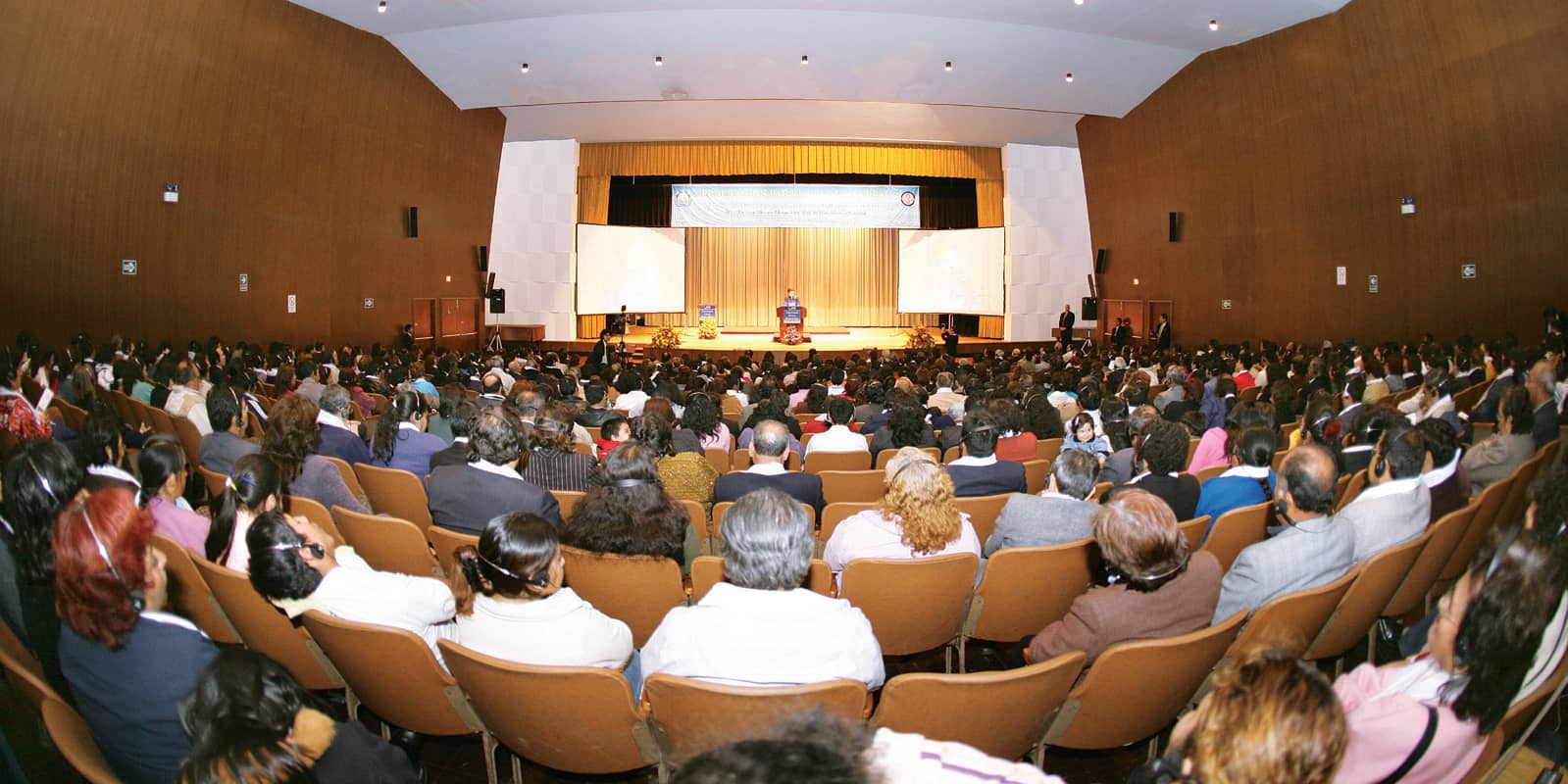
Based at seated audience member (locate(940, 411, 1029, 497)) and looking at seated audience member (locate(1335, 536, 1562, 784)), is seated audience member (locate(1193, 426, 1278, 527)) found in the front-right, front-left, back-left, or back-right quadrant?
front-left

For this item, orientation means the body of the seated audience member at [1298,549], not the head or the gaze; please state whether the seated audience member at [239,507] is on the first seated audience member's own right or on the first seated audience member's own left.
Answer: on the first seated audience member's own left

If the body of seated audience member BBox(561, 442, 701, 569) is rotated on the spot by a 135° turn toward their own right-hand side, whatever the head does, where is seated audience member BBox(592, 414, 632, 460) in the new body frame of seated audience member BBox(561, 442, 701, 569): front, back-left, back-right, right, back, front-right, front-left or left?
back-left

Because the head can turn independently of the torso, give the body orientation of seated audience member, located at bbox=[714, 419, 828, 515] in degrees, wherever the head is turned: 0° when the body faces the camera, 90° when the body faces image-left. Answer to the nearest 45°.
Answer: approximately 180°

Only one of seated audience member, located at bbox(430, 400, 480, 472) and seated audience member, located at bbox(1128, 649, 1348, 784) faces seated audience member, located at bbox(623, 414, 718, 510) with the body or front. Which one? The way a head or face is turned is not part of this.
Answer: seated audience member, located at bbox(1128, 649, 1348, 784)

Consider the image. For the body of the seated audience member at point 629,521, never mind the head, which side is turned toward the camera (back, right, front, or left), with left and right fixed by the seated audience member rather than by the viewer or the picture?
back

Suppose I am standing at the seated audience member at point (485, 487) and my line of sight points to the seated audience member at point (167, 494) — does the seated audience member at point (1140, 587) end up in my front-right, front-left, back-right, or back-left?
back-left

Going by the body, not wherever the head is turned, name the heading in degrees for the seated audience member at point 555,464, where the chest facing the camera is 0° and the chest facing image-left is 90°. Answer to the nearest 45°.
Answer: approximately 180°

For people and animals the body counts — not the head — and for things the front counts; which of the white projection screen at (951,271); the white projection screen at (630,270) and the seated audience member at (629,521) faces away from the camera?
the seated audience member

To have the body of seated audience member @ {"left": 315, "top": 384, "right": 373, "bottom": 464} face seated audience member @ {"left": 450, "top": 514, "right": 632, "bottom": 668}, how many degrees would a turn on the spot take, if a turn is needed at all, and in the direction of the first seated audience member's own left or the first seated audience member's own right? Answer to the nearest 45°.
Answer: approximately 135° to the first seated audience member's own right

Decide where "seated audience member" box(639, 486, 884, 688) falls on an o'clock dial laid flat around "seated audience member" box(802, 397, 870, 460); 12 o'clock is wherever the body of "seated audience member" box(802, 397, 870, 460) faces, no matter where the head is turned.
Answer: "seated audience member" box(639, 486, 884, 688) is roughly at 6 o'clock from "seated audience member" box(802, 397, 870, 460).

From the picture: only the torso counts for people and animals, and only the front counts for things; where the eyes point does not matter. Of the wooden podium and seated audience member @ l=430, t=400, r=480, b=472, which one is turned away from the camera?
the seated audience member

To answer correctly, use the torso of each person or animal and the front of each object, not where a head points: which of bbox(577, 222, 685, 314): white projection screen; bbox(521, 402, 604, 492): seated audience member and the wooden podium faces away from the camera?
the seated audience member

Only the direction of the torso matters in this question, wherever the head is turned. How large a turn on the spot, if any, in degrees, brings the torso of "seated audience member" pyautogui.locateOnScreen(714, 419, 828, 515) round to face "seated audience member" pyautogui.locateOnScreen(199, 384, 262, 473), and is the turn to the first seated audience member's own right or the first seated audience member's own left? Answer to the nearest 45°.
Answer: approximately 90° to the first seated audience member's own left

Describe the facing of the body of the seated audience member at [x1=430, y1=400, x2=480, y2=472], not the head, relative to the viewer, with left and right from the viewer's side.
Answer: facing away from the viewer

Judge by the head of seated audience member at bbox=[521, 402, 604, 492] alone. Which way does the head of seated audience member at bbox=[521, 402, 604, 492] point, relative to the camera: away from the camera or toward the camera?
away from the camera

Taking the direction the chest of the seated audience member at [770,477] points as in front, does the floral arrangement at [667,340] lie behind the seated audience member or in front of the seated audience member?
in front

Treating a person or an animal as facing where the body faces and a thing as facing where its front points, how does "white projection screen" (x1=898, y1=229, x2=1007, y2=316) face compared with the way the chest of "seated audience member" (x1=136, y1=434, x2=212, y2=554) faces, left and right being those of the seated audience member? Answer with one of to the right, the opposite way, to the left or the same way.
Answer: the opposite way
